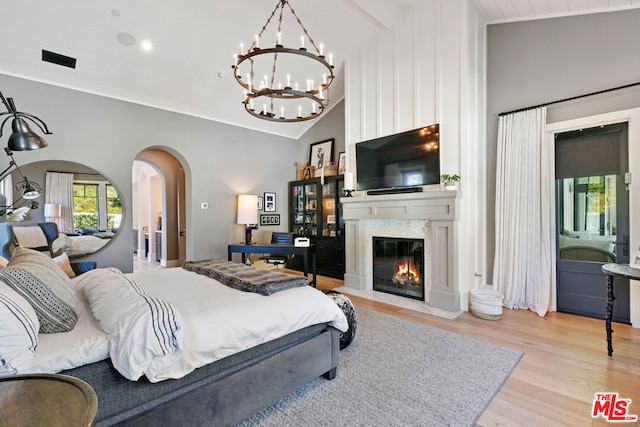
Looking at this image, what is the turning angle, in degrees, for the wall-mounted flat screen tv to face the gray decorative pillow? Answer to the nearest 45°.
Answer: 0° — it already faces it

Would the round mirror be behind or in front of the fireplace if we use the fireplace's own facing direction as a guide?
in front

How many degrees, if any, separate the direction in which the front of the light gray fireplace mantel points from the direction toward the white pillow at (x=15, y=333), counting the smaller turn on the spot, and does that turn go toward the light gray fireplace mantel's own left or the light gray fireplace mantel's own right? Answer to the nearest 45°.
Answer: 0° — it already faces it

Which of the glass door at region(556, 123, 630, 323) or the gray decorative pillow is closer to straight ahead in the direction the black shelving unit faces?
the gray decorative pillow

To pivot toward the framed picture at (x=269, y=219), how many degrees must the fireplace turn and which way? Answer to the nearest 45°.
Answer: approximately 90° to its right

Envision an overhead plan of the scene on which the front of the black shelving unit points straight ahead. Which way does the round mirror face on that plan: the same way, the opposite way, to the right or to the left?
to the left

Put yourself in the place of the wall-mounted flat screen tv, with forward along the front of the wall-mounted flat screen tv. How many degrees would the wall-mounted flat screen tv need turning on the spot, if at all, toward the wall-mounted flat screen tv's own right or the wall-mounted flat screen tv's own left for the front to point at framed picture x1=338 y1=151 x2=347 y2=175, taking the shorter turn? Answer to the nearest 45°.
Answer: approximately 90° to the wall-mounted flat screen tv's own right

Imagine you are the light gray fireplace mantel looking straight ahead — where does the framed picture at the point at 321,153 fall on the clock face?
The framed picture is roughly at 3 o'clock from the light gray fireplace mantel.

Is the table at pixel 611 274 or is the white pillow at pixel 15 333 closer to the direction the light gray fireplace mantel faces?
the white pillow

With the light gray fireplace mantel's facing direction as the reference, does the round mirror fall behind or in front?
in front
